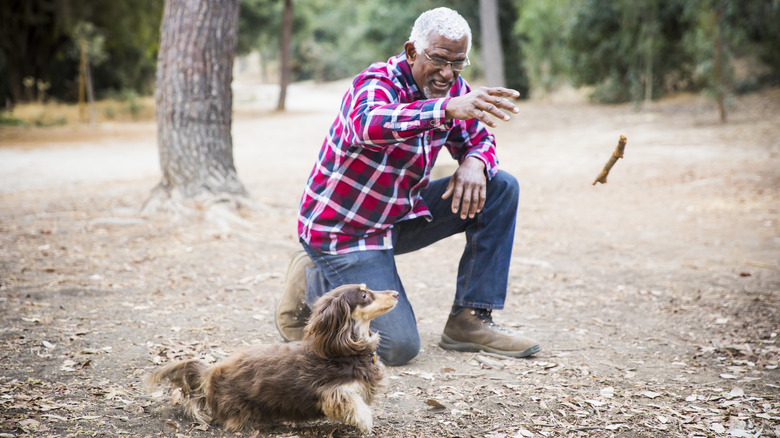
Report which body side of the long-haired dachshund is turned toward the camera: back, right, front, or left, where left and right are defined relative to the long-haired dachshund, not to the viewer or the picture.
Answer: right

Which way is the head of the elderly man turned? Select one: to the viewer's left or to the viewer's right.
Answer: to the viewer's right

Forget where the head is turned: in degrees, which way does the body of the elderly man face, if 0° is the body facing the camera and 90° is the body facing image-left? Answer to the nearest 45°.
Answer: approximately 315°

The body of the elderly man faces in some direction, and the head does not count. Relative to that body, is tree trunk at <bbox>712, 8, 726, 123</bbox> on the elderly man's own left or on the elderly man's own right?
on the elderly man's own left

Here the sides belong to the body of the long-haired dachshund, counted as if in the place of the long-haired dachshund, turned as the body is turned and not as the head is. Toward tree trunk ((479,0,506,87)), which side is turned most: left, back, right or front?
left

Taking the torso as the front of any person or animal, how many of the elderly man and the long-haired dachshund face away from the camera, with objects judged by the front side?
0

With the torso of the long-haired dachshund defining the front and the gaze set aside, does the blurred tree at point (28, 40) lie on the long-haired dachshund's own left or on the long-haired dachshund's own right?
on the long-haired dachshund's own left

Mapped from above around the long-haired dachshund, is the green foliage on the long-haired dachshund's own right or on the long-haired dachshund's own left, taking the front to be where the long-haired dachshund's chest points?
on the long-haired dachshund's own left

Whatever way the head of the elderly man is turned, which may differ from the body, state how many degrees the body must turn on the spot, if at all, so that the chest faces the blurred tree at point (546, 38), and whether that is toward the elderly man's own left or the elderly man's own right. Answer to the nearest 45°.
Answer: approximately 135° to the elderly man's own left

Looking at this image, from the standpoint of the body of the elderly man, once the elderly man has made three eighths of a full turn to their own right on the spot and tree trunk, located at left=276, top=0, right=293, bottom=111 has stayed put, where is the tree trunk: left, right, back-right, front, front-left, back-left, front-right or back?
right

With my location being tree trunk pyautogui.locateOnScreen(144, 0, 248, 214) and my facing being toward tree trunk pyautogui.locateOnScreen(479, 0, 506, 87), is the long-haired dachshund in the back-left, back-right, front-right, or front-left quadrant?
back-right
